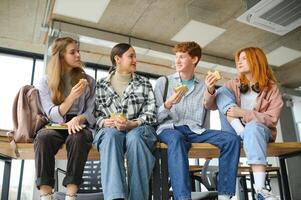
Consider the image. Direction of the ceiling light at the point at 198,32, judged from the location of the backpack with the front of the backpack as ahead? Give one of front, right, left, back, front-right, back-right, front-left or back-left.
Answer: front-left

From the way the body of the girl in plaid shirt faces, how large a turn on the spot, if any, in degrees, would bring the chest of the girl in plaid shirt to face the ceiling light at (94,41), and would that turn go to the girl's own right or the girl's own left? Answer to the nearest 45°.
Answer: approximately 180°

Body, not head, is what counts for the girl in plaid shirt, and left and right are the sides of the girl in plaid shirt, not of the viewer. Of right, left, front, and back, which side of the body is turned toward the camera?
front

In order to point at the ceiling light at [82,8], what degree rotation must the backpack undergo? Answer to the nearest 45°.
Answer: approximately 90° to its left

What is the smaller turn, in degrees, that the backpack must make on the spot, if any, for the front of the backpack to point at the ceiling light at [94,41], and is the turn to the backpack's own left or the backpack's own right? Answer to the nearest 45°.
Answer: approximately 90° to the backpack's own left

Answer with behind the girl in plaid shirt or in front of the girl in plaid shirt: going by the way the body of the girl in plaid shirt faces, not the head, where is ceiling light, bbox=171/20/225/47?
behind

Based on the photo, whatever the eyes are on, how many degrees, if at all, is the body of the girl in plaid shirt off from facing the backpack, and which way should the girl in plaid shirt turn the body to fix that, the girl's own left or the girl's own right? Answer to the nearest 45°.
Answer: approximately 90° to the girl's own right
